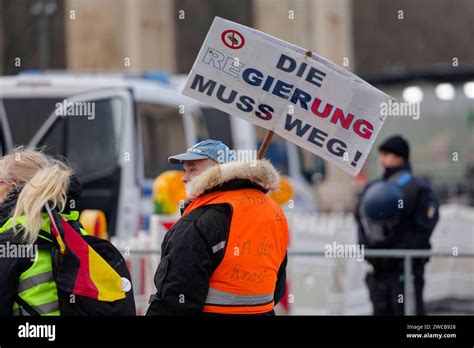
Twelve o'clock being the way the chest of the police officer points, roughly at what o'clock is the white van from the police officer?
The white van is roughly at 3 o'clock from the police officer.

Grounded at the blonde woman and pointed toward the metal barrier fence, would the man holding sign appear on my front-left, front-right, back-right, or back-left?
front-right

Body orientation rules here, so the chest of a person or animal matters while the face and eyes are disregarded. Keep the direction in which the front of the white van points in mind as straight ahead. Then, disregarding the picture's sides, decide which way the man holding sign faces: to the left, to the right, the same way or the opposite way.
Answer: to the right

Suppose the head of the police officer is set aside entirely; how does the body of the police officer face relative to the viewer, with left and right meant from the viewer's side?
facing the viewer and to the left of the viewer

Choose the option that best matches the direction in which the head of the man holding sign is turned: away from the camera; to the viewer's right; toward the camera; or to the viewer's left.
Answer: to the viewer's left

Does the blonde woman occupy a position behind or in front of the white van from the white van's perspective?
in front

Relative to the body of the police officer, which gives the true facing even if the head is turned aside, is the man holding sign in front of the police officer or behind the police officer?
in front

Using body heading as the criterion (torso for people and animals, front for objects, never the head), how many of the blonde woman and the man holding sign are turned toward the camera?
0

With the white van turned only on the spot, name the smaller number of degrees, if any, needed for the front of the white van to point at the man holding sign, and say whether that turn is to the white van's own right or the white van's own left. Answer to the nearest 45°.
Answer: approximately 45° to the white van's own left
